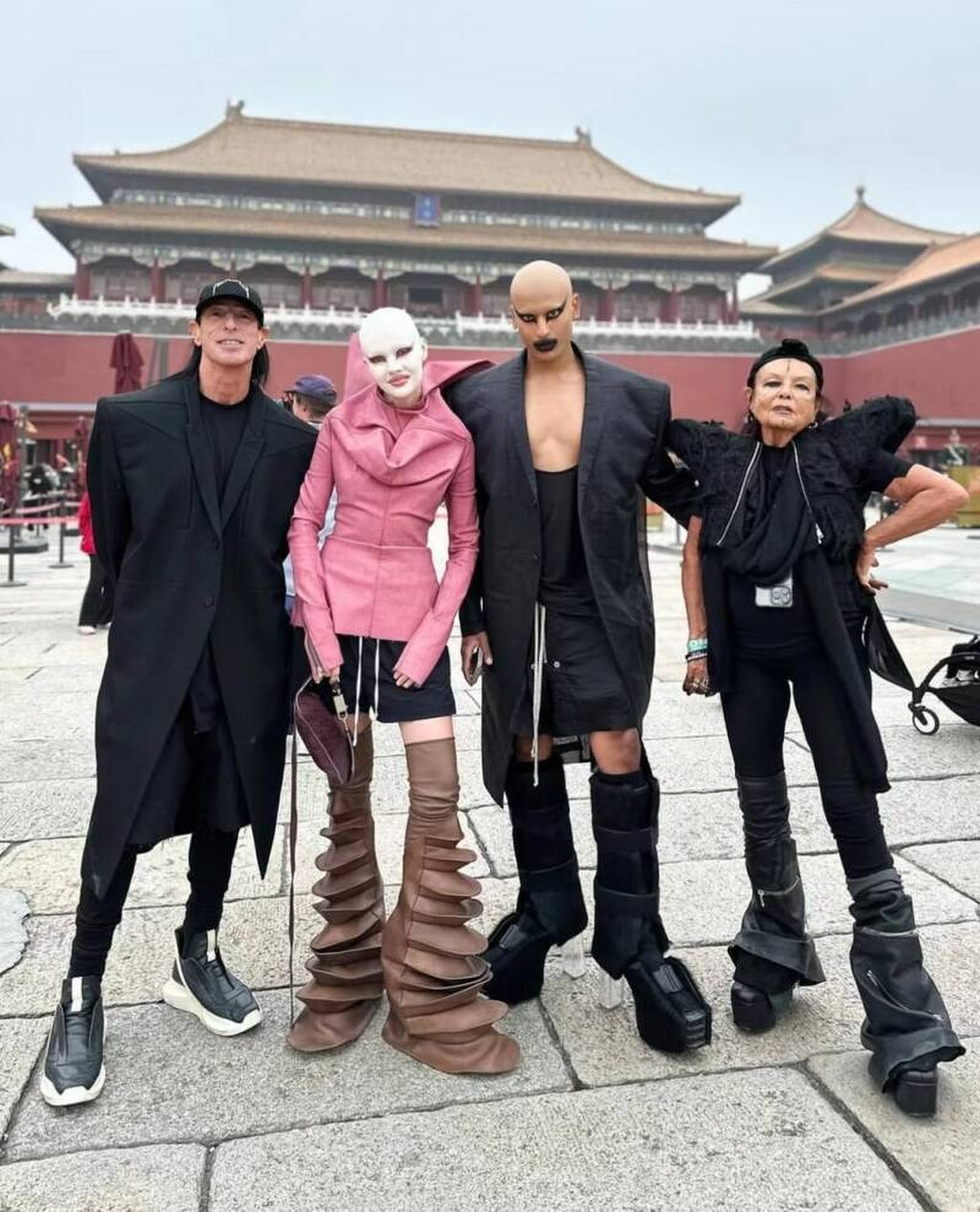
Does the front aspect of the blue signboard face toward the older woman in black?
yes

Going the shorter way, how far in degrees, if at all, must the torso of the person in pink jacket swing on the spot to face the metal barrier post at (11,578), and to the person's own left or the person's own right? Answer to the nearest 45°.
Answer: approximately 135° to the person's own right

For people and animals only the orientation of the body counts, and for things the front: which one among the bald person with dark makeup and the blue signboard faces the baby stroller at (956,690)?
the blue signboard

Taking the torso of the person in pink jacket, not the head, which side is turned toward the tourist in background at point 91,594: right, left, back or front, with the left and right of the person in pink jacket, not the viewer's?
back

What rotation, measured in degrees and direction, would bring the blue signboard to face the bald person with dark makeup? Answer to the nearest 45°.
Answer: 0° — it already faces them

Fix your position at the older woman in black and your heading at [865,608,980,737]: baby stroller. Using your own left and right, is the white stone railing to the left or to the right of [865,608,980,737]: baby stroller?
left

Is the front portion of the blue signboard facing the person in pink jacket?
yes
